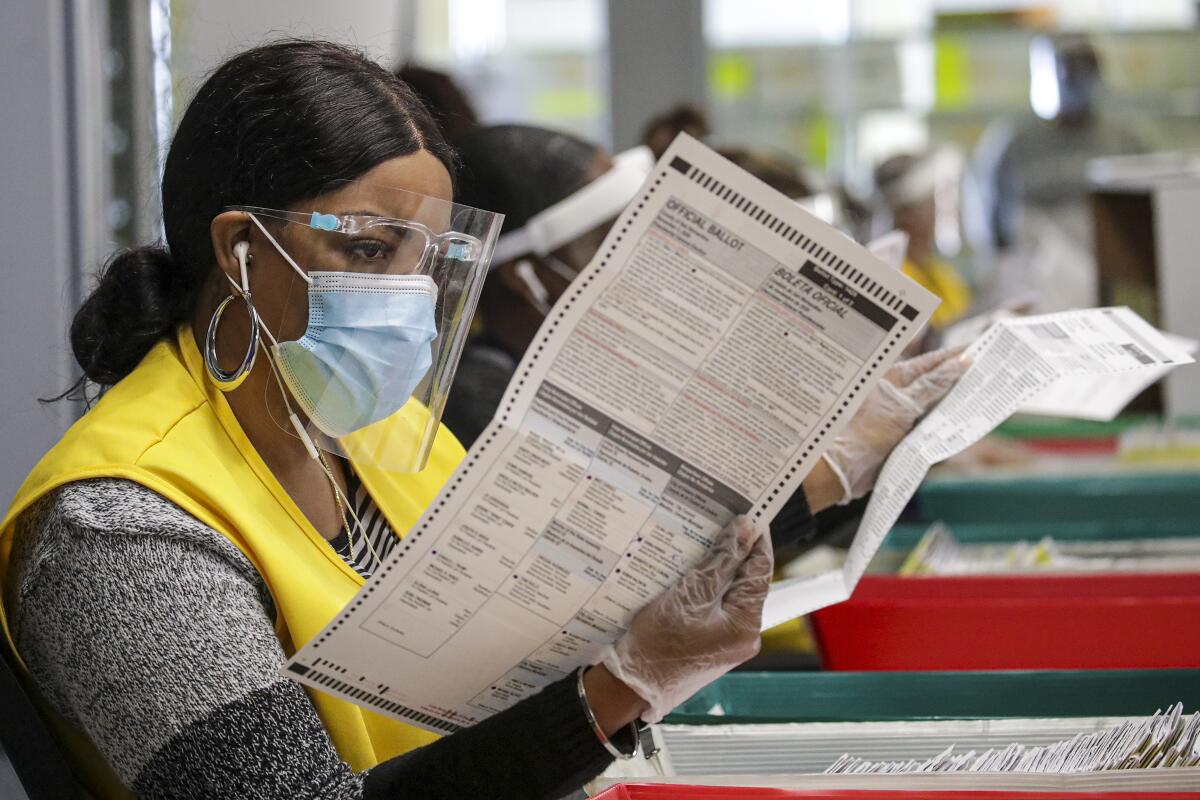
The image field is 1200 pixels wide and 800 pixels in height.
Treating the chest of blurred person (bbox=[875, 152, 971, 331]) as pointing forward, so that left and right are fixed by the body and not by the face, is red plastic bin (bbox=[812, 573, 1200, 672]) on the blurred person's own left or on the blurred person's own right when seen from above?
on the blurred person's own left
